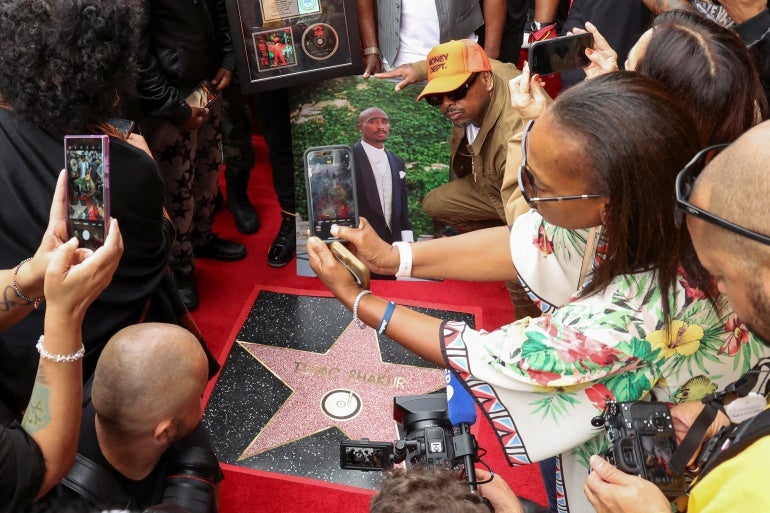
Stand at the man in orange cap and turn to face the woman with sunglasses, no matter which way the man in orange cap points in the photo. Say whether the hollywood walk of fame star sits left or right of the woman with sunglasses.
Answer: right

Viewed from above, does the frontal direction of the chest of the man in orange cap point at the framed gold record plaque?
no

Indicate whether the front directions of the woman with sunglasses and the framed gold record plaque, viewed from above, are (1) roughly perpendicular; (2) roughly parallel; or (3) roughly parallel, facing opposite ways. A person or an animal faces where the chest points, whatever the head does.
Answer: roughly perpendicular

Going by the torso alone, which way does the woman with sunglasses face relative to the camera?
to the viewer's left

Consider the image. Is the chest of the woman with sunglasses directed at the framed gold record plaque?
no

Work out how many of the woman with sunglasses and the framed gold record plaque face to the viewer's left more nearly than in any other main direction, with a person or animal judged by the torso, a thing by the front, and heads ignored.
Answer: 1

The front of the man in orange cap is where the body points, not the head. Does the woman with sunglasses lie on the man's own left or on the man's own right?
on the man's own left

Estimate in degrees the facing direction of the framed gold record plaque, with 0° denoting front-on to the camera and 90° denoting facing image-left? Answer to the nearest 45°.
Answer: approximately 0°

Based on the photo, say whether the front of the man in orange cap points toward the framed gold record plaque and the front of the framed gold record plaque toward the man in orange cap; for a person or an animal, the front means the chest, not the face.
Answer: no

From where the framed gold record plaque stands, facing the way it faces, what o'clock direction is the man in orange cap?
The man in orange cap is roughly at 10 o'clock from the framed gold record plaque.

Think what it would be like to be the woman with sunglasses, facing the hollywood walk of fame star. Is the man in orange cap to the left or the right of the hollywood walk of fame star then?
right

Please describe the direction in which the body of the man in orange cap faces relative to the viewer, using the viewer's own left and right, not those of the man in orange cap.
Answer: facing the viewer and to the left of the viewer

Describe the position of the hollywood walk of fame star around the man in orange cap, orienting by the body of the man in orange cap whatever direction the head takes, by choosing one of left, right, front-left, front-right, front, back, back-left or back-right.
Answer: front

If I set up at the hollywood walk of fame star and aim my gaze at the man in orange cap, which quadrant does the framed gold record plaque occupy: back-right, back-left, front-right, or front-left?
front-left

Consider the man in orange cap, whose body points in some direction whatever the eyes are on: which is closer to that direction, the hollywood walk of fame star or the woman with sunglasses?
the hollywood walk of fame star
